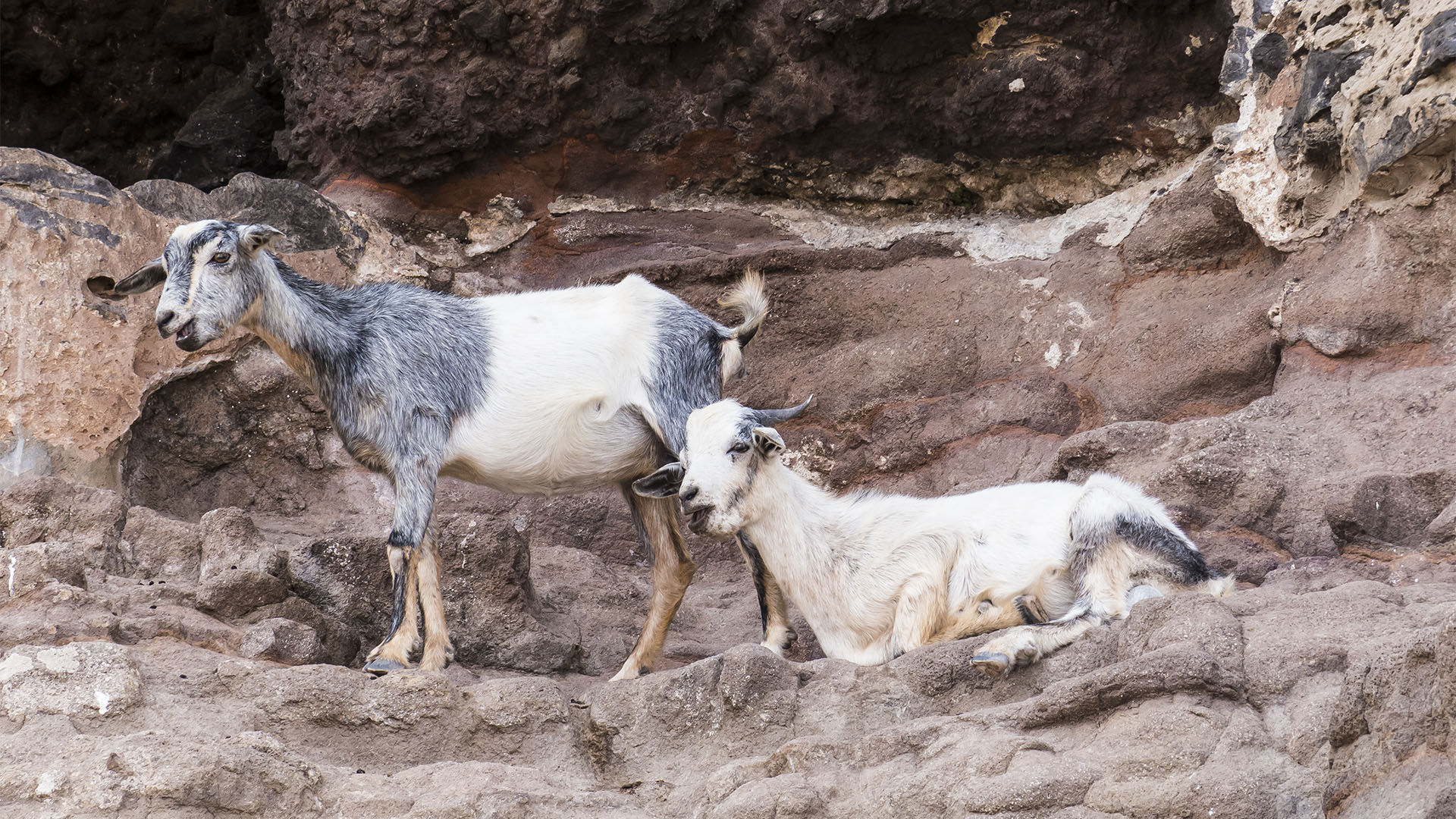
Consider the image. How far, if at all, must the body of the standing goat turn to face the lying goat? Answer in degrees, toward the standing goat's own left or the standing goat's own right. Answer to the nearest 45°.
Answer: approximately 135° to the standing goat's own left

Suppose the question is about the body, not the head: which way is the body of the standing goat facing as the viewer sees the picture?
to the viewer's left

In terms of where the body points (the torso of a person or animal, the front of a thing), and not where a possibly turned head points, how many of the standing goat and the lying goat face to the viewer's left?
2

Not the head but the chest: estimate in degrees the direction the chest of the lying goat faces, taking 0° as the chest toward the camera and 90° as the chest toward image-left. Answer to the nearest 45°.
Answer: approximately 90°

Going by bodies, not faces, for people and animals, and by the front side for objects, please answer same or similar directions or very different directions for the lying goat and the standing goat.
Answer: same or similar directions

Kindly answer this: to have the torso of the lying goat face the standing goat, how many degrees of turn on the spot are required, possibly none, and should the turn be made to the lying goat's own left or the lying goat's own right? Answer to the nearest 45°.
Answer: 0° — it already faces it
